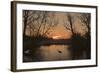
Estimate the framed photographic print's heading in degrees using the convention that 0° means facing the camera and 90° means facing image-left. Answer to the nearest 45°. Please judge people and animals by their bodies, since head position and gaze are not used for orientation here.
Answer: approximately 315°
